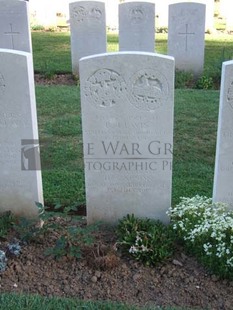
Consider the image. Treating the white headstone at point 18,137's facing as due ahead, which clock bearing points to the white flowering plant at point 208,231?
The white flowering plant is roughly at 10 o'clock from the white headstone.

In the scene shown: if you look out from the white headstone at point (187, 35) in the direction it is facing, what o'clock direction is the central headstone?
The central headstone is roughly at 12 o'clock from the white headstone.

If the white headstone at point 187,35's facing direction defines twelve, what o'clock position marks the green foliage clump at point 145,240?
The green foliage clump is roughly at 12 o'clock from the white headstone.

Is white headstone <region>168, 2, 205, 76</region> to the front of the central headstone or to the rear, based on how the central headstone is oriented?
to the rear

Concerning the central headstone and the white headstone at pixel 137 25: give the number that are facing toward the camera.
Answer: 2

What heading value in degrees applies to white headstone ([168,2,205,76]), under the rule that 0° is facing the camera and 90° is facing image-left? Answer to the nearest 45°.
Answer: approximately 0°

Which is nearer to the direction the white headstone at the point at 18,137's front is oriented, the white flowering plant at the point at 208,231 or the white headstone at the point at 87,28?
the white flowering plant

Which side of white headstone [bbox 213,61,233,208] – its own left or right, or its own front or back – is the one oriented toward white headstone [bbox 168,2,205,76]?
back

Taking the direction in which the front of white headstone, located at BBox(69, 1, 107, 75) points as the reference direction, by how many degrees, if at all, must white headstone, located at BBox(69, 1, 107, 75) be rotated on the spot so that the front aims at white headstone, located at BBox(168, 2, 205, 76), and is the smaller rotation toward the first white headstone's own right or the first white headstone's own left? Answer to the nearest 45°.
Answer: approximately 90° to the first white headstone's own left
